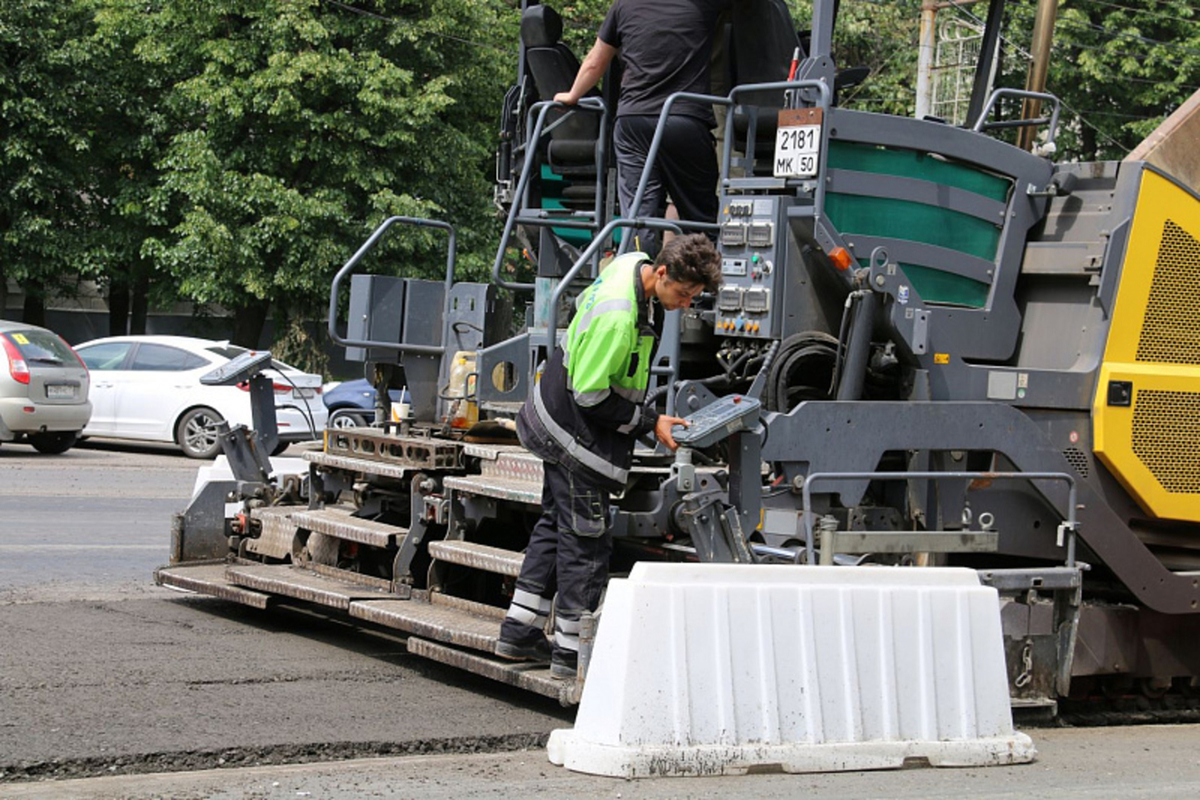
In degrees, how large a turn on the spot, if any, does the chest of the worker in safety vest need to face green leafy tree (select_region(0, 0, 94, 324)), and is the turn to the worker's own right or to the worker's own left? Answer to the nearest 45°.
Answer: approximately 135° to the worker's own left

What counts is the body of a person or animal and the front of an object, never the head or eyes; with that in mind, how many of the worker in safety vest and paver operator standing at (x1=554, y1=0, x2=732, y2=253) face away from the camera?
1

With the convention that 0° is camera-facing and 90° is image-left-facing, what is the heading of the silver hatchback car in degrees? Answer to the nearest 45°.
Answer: approximately 135°

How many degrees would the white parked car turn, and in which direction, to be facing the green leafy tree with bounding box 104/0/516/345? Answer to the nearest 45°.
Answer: approximately 45° to its right

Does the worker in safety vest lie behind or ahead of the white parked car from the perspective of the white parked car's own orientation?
behind

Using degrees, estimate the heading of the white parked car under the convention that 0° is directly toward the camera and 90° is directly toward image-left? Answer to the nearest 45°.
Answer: approximately 135°

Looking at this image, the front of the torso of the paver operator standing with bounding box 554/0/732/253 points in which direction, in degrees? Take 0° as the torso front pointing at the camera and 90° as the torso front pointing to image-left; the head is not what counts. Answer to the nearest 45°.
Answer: approximately 180°

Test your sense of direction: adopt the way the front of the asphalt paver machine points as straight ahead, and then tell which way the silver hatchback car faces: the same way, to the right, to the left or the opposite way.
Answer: to the left

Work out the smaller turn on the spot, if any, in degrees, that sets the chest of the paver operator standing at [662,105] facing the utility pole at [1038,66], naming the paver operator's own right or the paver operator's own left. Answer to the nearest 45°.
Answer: approximately 45° to the paver operator's own right

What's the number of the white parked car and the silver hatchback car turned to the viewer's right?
0

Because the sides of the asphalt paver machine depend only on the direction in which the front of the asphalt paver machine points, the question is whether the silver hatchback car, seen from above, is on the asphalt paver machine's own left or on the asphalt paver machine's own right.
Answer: on the asphalt paver machine's own left

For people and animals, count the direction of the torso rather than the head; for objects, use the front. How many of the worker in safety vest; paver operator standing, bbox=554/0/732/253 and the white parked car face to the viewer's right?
1

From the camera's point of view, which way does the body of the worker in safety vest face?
to the viewer's right

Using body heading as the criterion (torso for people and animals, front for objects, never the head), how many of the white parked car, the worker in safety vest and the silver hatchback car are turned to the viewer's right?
1
